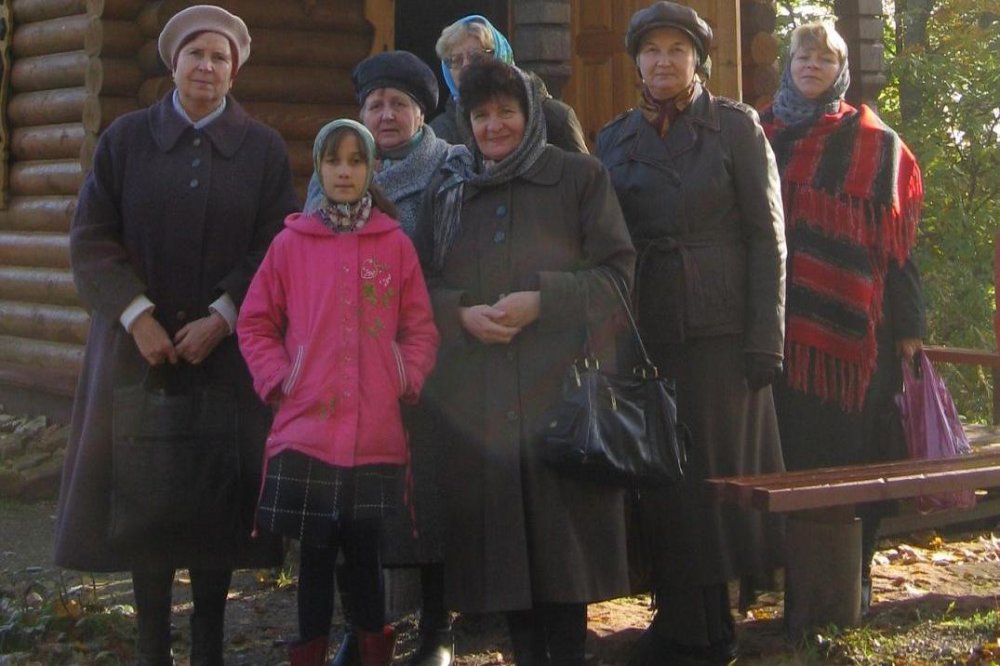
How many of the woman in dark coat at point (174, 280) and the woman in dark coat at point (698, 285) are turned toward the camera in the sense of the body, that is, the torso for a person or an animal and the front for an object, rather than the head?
2

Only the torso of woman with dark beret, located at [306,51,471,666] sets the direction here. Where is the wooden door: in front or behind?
behind

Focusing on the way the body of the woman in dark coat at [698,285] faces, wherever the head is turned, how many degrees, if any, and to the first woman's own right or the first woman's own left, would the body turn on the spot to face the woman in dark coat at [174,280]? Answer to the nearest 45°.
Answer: approximately 90° to the first woman's own right

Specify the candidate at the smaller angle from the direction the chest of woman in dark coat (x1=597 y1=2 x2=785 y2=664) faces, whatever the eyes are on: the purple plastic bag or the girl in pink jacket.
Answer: the girl in pink jacket
